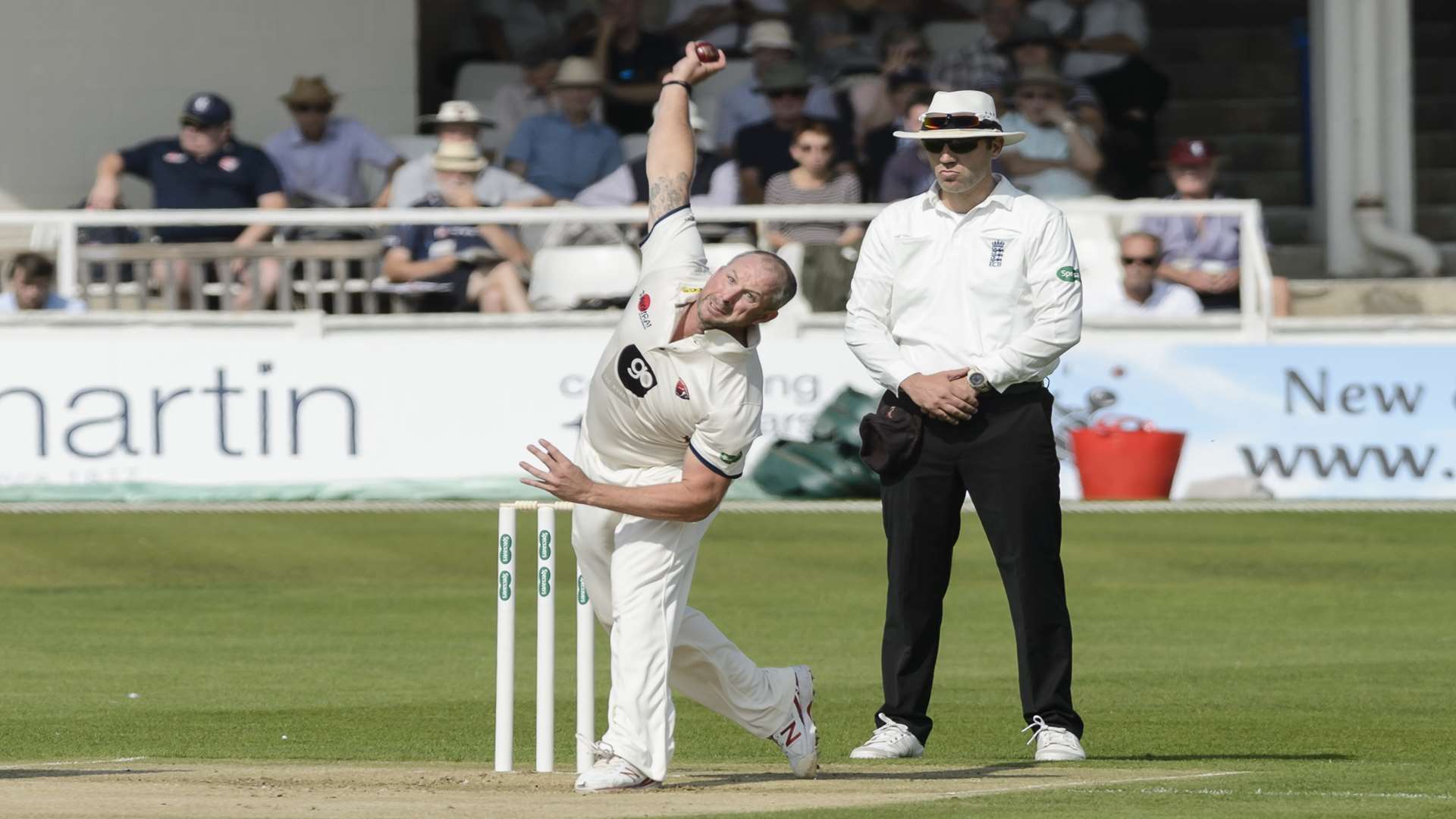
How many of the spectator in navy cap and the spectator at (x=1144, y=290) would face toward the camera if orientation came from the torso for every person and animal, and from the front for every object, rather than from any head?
2

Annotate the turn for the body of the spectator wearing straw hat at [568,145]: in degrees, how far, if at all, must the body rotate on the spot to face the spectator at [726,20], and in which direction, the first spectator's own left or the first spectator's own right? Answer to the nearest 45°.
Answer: approximately 135° to the first spectator's own left

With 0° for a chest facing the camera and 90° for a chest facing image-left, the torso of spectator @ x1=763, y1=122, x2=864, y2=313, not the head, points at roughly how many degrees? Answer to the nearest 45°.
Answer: approximately 0°
